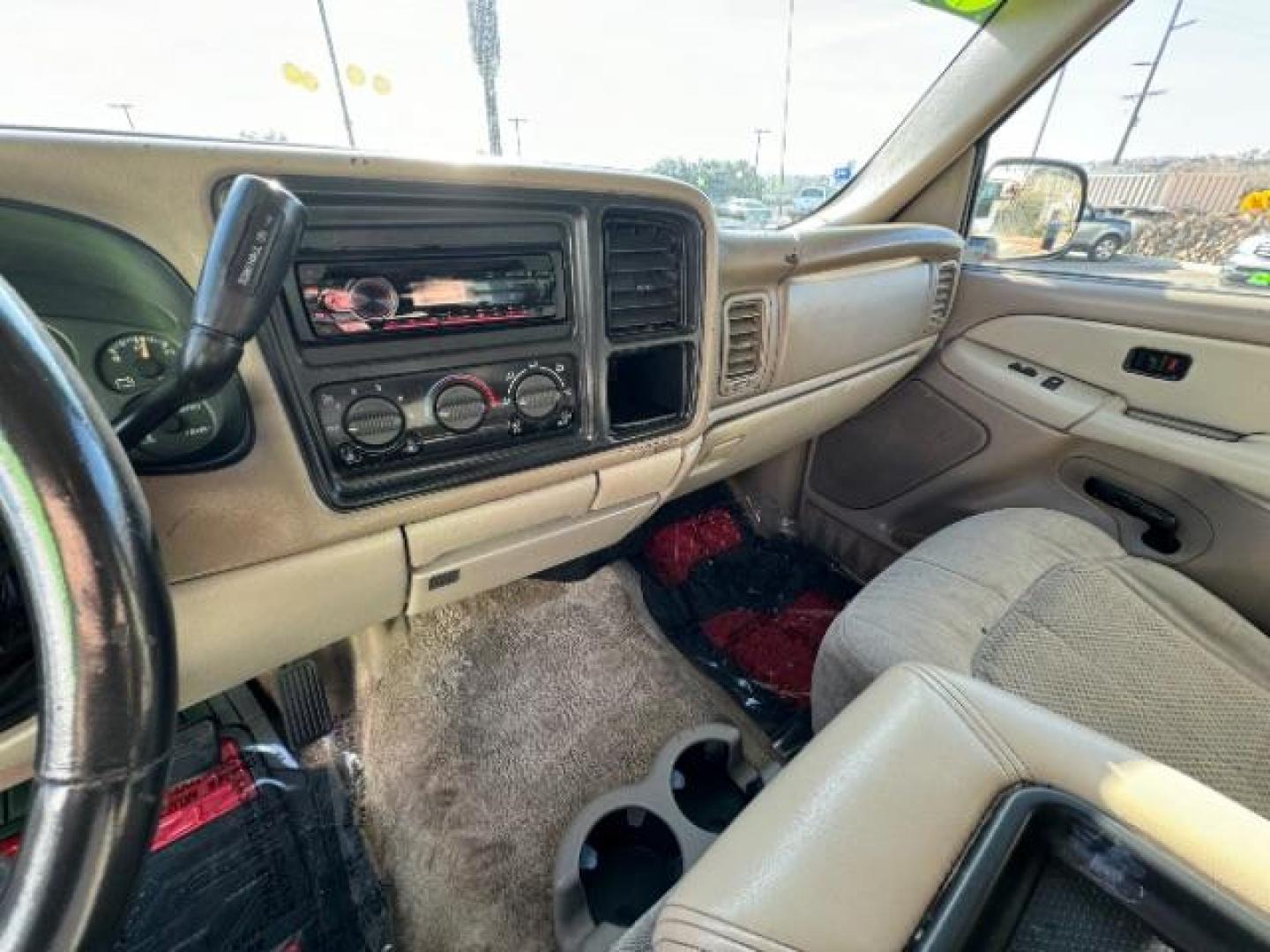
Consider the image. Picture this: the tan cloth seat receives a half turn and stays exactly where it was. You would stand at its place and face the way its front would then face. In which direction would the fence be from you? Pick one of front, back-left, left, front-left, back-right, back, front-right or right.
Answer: back-left

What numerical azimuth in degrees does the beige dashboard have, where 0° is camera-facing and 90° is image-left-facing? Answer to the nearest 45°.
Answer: approximately 315°

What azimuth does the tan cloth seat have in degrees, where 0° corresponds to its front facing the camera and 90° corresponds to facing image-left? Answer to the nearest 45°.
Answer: approximately 135°
